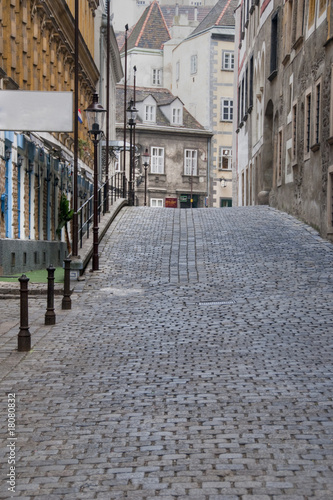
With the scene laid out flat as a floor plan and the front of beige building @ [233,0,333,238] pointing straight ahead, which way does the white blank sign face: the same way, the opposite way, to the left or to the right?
to the left

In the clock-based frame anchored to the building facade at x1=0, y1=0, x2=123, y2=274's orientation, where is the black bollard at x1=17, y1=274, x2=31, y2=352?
The black bollard is roughly at 3 o'clock from the building facade.

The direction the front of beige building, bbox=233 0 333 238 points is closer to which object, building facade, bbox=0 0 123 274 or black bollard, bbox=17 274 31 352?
the building facade

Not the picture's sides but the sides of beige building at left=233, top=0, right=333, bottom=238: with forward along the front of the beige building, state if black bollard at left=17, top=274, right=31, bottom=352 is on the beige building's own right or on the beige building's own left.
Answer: on the beige building's own left

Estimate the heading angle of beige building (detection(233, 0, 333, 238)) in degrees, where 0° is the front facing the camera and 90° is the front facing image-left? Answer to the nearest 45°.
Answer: approximately 90°

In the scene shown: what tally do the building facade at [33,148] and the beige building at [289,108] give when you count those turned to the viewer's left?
1

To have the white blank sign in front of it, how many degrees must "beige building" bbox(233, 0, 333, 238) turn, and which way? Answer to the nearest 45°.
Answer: approximately 90° to its left

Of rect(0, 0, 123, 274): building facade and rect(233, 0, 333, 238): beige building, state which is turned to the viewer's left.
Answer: the beige building

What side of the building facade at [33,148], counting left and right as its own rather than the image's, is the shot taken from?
right

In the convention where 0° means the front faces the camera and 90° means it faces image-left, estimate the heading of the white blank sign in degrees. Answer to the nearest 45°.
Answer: approximately 0°

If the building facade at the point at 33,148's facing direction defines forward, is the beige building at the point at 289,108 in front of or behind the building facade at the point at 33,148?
in front

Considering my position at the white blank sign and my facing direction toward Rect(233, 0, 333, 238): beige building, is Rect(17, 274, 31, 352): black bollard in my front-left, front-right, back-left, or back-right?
back-right

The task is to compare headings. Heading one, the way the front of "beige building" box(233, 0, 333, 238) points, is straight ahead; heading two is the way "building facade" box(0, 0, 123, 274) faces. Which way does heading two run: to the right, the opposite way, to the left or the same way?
the opposite way
